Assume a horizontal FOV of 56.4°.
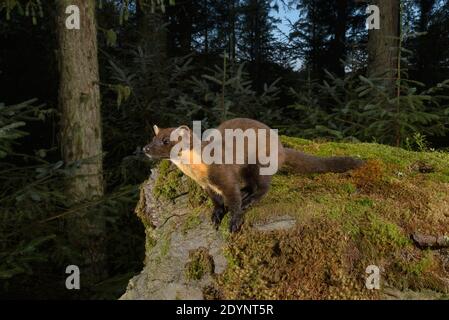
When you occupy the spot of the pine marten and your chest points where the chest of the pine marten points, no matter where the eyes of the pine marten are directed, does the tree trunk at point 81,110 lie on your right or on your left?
on your right

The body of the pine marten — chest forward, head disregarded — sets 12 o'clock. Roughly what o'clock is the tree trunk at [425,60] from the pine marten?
The tree trunk is roughly at 4 o'clock from the pine marten.

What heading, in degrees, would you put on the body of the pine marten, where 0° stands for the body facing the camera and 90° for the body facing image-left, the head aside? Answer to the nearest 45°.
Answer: approximately 90°

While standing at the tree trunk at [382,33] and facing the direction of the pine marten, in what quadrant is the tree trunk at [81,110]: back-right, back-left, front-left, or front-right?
front-right

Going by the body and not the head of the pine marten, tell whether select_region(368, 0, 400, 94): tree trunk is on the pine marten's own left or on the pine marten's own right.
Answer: on the pine marten's own right
